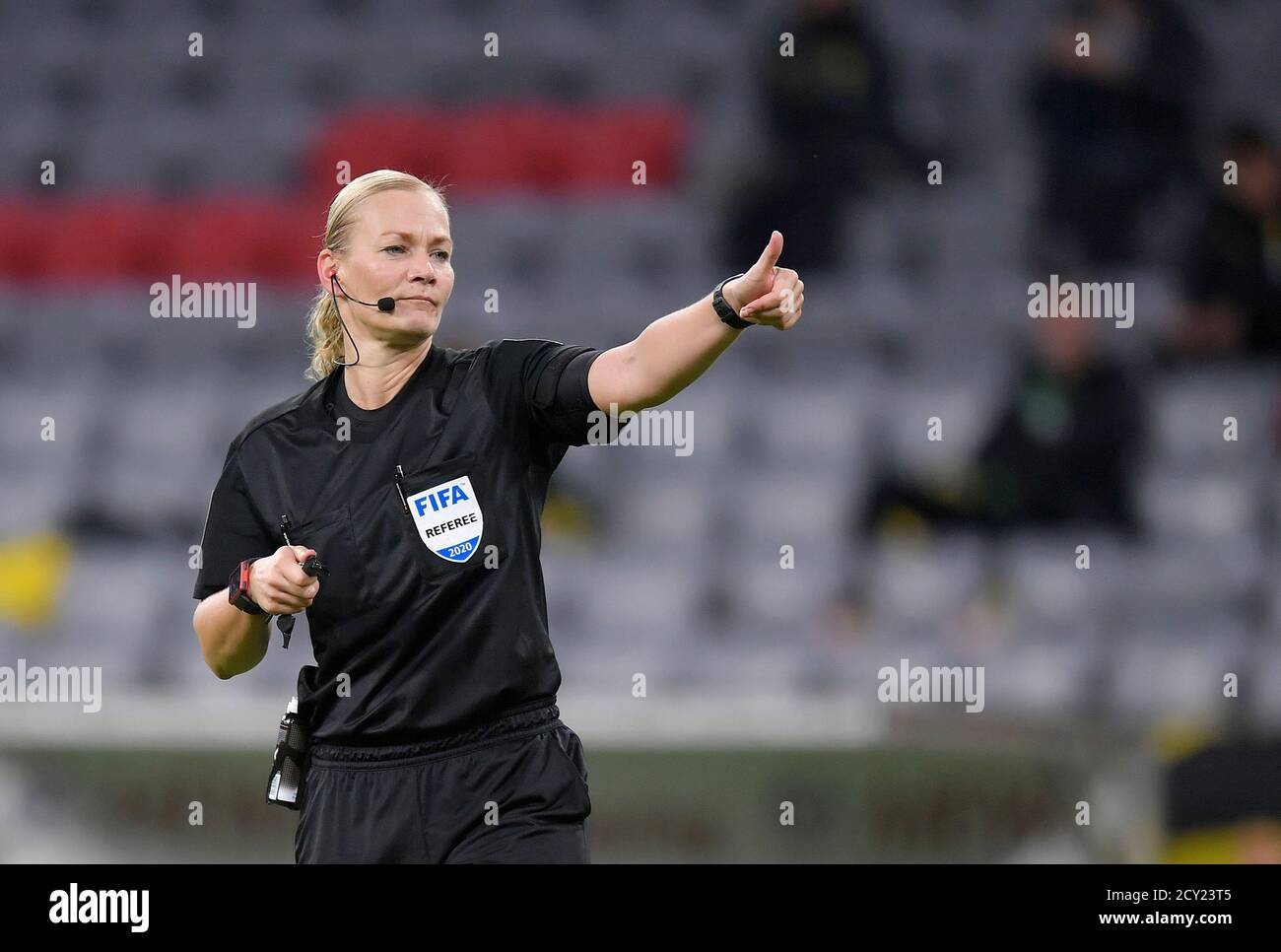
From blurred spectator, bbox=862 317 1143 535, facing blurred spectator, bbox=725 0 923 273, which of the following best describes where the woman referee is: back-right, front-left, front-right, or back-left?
back-left

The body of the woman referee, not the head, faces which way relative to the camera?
toward the camera

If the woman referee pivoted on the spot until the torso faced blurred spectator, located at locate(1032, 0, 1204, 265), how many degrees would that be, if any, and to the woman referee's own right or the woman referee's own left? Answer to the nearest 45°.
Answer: approximately 135° to the woman referee's own left

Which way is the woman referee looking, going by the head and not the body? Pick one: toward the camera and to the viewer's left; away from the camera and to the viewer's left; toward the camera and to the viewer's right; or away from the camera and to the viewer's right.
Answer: toward the camera and to the viewer's right

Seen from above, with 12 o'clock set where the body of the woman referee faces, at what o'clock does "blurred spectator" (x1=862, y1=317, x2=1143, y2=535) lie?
The blurred spectator is roughly at 7 o'clock from the woman referee.

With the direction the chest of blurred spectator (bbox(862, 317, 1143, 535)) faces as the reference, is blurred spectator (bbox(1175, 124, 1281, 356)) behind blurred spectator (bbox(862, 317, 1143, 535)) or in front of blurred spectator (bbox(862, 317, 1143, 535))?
behind

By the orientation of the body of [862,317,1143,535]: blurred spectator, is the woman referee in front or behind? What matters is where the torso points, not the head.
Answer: in front

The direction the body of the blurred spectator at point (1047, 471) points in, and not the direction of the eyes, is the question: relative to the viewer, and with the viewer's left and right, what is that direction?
facing the viewer and to the left of the viewer

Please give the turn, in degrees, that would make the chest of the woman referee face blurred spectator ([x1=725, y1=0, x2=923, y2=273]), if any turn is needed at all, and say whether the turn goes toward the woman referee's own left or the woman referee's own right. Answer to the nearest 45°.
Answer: approximately 180°

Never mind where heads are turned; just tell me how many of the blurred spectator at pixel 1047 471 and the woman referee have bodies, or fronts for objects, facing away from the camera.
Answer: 0
